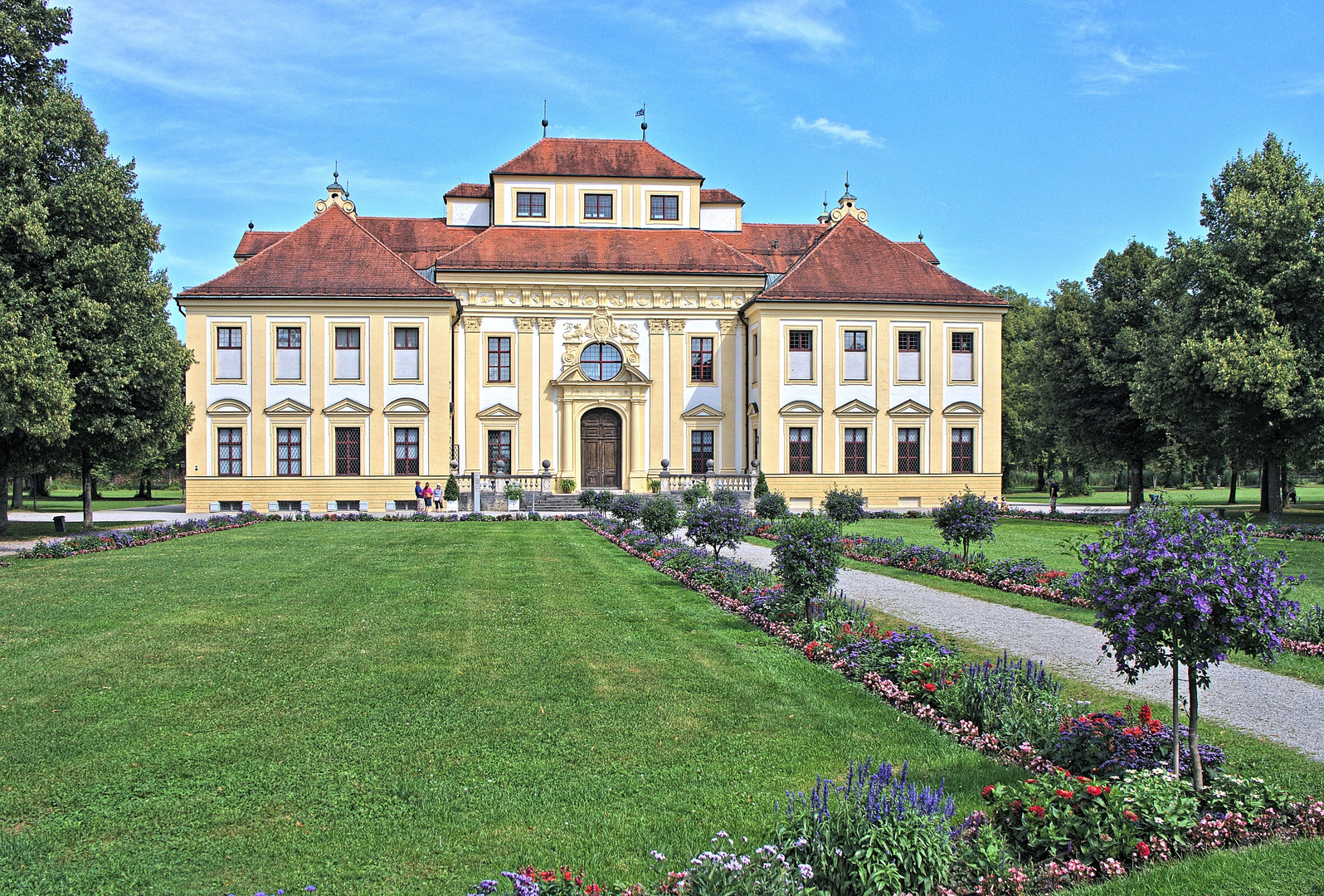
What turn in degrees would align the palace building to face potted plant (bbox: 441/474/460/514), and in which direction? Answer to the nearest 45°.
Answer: approximately 45° to its right

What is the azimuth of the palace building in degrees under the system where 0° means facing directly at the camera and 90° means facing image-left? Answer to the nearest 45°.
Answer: approximately 0°

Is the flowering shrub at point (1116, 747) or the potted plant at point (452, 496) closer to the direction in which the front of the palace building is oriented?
the flowering shrub

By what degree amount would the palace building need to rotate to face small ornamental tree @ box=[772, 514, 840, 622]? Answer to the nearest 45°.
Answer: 0° — it already faces it

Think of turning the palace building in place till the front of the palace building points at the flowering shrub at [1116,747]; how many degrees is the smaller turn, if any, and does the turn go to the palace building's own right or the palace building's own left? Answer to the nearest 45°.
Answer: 0° — it already faces it

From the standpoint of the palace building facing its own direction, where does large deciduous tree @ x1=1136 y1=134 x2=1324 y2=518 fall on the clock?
The large deciduous tree is roughly at 10 o'clock from the palace building.

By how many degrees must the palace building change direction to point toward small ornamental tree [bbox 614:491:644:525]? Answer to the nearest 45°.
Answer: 0° — it already faces it

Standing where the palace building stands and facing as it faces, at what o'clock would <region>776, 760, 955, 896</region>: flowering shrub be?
The flowering shrub is roughly at 12 o'clock from the palace building.

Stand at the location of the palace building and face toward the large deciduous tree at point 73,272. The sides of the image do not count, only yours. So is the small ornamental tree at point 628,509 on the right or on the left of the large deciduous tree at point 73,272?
left
